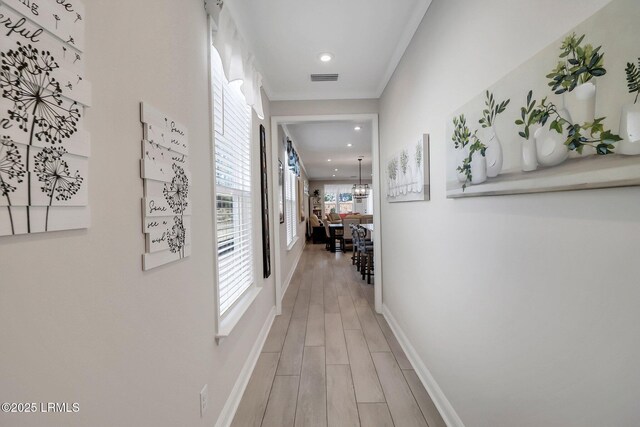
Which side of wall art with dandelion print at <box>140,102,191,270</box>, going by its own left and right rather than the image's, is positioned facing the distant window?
left

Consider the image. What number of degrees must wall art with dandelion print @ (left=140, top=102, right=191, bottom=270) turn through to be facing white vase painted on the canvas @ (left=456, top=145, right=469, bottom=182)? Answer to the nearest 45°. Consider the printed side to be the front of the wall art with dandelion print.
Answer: approximately 45° to its left

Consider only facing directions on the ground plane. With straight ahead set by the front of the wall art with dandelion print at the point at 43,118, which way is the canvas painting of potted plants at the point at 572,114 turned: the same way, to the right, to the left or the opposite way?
the opposite way

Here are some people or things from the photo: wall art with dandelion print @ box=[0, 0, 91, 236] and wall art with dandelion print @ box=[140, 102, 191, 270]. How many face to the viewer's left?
0

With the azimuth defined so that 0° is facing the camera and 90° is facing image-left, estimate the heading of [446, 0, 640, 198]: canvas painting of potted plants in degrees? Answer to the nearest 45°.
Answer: approximately 45°

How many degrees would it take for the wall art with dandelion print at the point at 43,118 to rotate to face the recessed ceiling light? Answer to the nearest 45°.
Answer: approximately 90° to its left

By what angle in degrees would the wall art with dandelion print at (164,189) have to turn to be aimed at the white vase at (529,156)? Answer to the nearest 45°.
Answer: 0° — it already faces it

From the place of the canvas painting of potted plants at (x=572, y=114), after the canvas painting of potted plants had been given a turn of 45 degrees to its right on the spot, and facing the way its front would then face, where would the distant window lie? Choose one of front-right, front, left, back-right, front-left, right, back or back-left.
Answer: front-right

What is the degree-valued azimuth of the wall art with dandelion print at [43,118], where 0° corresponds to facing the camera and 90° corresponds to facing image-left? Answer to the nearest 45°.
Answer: approximately 315°
